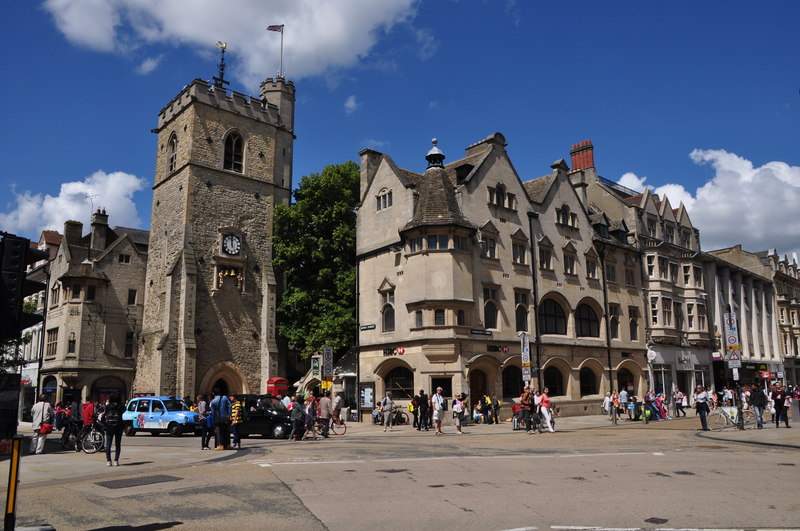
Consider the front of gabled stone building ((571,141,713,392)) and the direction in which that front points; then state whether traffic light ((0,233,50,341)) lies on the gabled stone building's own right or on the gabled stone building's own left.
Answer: on the gabled stone building's own right

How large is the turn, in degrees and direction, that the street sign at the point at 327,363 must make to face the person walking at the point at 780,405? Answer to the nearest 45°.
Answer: approximately 90° to its left

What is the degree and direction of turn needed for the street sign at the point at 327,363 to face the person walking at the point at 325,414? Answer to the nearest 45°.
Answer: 0° — it already faces them

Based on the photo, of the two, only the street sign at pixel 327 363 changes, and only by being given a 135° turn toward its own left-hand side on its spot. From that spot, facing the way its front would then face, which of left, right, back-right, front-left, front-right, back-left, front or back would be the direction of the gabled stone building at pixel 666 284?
front

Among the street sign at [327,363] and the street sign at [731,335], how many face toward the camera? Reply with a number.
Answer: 2

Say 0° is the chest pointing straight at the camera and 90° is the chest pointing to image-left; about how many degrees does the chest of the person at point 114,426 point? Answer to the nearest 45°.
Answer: approximately 180°

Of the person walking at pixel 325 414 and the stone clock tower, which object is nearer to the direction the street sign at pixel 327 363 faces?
the person walking

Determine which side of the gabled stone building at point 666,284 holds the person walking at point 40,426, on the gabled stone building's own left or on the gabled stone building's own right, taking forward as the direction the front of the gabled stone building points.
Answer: on the gabled stone building's own right

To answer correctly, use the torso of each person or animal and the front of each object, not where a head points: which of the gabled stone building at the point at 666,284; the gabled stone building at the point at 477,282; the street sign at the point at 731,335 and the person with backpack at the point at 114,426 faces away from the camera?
the person with backpack

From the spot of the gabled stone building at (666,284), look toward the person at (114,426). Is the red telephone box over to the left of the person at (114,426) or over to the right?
right
